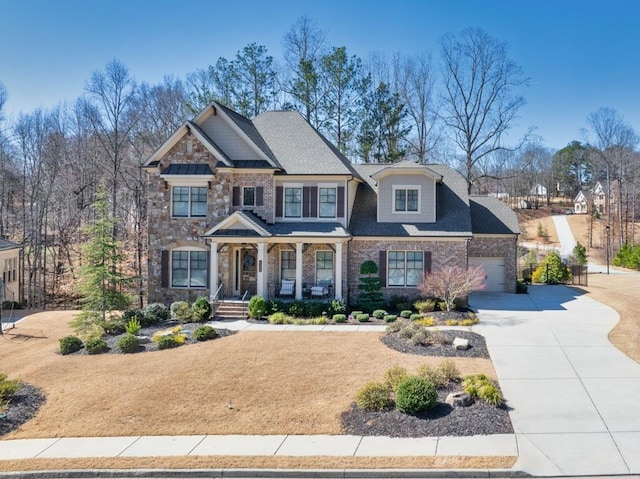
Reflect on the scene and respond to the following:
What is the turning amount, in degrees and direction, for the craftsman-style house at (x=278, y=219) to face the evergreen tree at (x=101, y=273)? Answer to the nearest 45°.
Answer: approximately 90° to its right

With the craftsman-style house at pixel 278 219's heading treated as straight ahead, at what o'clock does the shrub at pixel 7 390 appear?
The shrub is roughly at 1 o'clock from the craftsman-style house.

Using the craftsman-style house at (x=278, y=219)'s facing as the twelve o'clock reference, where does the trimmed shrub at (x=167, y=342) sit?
The trimmed shrub is roughly at 1 o'clock from the craftsman-style house.

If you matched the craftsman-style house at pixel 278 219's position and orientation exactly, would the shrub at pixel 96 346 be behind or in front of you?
in front

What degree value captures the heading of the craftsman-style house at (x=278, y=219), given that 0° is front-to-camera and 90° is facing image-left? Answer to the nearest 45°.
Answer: approximately 0°

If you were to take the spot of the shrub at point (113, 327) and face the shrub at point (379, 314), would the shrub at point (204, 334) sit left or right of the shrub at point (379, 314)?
right

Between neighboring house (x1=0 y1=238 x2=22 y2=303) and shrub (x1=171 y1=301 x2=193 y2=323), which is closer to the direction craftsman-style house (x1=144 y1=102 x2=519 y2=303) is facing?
the shrub

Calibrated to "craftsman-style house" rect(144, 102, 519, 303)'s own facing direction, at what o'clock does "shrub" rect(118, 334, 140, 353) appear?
The shrub is roughly at 1 o'clock from the craftsman-style house.

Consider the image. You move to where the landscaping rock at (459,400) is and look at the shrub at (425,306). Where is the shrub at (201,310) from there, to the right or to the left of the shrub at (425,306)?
left

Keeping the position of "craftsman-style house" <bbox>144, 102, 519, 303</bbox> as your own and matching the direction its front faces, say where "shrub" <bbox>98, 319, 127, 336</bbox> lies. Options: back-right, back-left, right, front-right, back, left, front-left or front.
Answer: front-right

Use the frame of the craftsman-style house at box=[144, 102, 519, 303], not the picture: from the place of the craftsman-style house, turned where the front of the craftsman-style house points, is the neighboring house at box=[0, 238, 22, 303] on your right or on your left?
on your right
